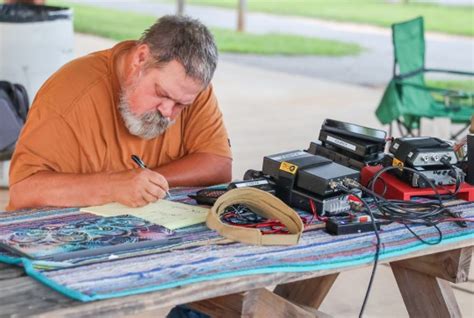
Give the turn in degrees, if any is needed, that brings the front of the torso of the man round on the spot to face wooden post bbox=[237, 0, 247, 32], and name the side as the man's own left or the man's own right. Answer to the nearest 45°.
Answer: approximately 135° to the man's own left

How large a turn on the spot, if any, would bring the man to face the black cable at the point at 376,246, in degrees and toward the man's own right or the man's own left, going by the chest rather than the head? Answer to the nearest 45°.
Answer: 0° — they already face it

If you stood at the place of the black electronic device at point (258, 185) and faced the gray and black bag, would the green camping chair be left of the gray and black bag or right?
right

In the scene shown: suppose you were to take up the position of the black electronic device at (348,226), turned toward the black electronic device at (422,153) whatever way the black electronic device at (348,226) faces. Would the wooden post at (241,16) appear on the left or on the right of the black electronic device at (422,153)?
left

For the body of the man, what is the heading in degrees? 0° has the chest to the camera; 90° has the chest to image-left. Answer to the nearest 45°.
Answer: approximately 315°

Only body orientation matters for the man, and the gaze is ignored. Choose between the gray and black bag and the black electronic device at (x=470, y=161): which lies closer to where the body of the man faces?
the black electronic device

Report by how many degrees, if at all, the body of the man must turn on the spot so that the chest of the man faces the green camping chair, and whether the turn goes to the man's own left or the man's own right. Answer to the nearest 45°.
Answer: approximately 90° to the man's own left
